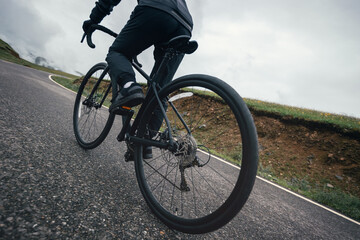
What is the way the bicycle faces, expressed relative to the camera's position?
facing away from the viewer and to the left of the viewer
